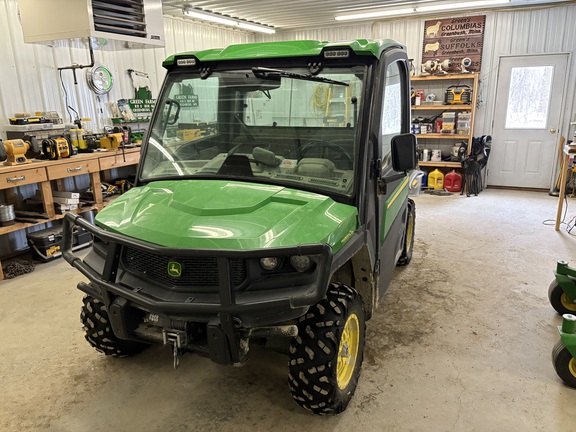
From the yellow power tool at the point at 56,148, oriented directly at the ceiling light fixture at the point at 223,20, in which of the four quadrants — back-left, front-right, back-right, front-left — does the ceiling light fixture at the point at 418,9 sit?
front-right

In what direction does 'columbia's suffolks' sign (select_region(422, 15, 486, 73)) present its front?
toward the camera

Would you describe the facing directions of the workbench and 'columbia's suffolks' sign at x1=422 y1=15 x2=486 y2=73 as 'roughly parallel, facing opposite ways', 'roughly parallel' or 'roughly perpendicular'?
roughly perpendicular

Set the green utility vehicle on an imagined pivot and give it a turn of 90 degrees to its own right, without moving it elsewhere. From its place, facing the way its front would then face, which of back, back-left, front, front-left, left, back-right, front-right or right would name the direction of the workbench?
front

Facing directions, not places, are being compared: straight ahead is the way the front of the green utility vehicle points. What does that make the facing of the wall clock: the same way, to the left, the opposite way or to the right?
to the left

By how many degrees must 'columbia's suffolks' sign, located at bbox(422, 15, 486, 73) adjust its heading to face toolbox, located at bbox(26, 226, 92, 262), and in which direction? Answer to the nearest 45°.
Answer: approximately 45° to its right

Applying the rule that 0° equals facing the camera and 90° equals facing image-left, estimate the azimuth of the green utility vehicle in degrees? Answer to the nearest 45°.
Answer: approximately 45°

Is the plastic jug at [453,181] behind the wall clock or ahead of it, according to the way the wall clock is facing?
ahead

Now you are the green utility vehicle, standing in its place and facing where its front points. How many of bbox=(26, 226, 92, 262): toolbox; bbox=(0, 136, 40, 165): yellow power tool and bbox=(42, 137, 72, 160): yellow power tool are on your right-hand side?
3

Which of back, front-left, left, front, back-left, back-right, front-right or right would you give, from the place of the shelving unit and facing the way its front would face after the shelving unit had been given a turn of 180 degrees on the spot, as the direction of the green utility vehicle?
back

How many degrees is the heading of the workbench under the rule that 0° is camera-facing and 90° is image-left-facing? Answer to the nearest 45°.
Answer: approximately 315°

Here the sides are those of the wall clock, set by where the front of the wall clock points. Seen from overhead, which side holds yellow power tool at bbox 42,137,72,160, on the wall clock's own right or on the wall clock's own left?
on the wall clock's own right

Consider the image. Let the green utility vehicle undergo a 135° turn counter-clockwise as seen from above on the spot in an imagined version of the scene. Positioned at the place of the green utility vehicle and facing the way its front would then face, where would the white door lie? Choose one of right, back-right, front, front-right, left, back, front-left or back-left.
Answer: front-left

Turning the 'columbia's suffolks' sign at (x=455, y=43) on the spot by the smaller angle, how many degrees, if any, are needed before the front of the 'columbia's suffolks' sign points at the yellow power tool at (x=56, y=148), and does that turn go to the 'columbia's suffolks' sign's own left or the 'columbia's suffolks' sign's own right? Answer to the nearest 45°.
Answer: approximately 45° to the 'columbia's suffolks' sign's own right

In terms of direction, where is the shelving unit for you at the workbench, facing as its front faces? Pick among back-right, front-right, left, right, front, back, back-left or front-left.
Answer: front-left

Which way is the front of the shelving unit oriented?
toward the camera

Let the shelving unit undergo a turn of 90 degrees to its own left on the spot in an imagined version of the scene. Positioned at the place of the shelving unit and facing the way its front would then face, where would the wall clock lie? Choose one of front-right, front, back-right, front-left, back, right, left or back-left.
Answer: back-right

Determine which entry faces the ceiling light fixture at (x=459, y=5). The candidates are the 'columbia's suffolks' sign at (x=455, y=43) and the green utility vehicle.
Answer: the 'columbia's suffolks' sign
